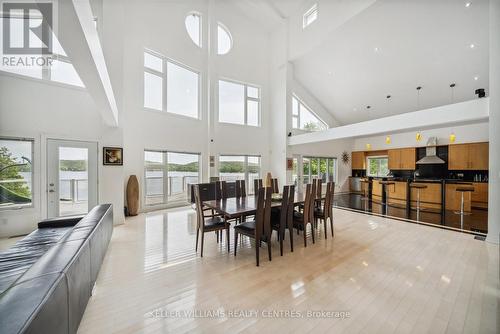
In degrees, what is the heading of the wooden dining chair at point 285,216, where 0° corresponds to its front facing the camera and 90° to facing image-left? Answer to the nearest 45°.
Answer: approximately 135°

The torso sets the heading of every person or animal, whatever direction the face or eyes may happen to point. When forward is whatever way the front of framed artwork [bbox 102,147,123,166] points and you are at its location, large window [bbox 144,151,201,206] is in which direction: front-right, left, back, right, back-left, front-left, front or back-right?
back-left

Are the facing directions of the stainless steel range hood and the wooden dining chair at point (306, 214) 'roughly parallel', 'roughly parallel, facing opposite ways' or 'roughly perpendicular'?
roughly perpendicular

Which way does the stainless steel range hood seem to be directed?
toward the camera

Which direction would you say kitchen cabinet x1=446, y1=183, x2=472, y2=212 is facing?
toward the camera

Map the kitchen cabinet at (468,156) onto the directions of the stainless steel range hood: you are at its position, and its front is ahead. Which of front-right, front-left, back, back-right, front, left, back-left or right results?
left

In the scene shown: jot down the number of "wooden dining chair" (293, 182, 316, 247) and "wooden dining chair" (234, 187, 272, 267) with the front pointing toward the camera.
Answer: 0

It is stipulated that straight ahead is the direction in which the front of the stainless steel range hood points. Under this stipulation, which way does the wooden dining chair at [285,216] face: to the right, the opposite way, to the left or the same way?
to the right

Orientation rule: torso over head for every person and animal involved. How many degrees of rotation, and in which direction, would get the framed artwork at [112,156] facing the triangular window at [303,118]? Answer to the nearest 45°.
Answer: approximately 90° to its left

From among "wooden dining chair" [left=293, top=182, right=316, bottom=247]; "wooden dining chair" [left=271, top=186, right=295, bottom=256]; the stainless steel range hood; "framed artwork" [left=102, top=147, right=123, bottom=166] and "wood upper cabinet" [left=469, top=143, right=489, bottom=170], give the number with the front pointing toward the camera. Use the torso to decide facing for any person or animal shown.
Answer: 3

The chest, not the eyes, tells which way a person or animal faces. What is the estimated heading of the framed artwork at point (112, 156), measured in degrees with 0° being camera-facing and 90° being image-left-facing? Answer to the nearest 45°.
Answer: approximately 0°

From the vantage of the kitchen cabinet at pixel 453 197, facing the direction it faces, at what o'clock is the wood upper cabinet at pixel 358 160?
The wood upper cabinet is roughly at 4 o'clock from the kitchen cabinet.

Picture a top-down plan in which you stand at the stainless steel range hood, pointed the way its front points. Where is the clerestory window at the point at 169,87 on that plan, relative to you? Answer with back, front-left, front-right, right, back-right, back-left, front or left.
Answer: front-right

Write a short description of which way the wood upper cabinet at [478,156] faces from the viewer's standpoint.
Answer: facing the viewer

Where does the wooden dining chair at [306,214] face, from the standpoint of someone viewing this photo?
facing away from the viewer and to the left of the viewer

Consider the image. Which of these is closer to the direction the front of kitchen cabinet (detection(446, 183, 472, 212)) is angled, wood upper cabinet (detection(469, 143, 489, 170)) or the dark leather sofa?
the dark leather sofa
